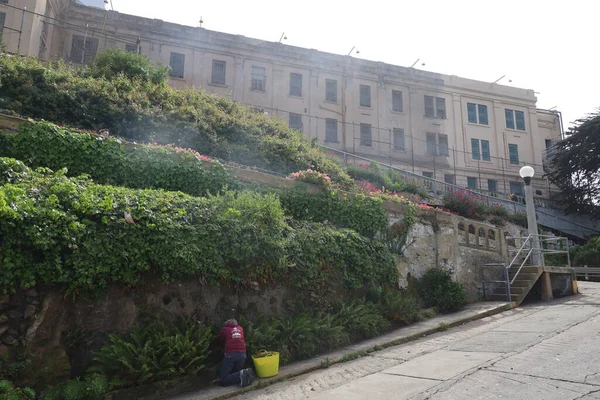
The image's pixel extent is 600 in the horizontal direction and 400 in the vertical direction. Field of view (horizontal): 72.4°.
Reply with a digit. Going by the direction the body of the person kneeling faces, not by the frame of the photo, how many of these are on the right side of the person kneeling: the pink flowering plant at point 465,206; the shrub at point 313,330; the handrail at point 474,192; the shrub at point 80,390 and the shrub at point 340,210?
4

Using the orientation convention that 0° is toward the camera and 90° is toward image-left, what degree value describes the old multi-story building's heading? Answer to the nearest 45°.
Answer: approximately 315°

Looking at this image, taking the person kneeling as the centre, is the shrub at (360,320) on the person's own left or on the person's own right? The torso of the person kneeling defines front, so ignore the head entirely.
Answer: on the person's own right

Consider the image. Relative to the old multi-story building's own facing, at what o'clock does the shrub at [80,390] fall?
The shrub is roughly at 2 o'clock from the old multi-story building.

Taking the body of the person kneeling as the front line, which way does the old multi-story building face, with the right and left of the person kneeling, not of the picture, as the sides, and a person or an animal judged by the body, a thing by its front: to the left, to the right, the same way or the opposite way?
the opposite way

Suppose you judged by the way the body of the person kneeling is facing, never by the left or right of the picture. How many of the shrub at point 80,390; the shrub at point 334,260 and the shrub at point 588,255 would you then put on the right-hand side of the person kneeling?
2

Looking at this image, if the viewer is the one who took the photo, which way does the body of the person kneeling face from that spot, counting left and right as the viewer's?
facing away from the viewer and to the left of the viewer

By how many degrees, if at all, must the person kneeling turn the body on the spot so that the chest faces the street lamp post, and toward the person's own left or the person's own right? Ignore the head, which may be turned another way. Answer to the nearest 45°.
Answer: approximately 90° to the person's own right

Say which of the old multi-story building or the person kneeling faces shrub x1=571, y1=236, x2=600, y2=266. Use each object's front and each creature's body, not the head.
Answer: the old multi-story building
